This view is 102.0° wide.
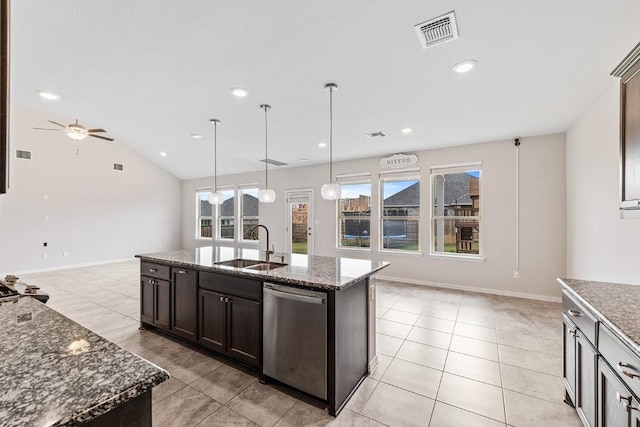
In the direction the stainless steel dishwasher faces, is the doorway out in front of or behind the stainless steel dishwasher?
behind

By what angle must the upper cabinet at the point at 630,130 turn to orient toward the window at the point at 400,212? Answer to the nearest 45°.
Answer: approximately 45° to its right

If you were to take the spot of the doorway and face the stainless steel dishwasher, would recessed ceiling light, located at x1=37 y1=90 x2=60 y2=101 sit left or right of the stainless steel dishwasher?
right

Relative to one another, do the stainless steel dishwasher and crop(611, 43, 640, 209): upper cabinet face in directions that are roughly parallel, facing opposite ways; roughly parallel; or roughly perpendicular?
roughly perpendicular

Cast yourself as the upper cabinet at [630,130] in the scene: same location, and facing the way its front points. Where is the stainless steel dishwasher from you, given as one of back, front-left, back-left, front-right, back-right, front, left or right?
front-left

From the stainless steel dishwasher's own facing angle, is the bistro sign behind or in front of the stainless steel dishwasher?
behind

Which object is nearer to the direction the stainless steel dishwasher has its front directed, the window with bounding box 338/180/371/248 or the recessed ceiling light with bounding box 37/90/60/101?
the recessed ceiling light

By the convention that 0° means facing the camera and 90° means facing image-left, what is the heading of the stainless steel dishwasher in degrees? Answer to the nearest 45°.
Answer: approximately 45°

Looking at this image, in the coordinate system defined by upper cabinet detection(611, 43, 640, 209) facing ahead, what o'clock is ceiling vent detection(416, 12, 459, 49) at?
The ceiling vent is roughly at 11 o'clock from the upper cabinet.

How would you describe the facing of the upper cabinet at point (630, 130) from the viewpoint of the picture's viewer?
facing to the left of the viewer

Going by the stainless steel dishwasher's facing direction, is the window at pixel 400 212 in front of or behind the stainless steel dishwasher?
behind
